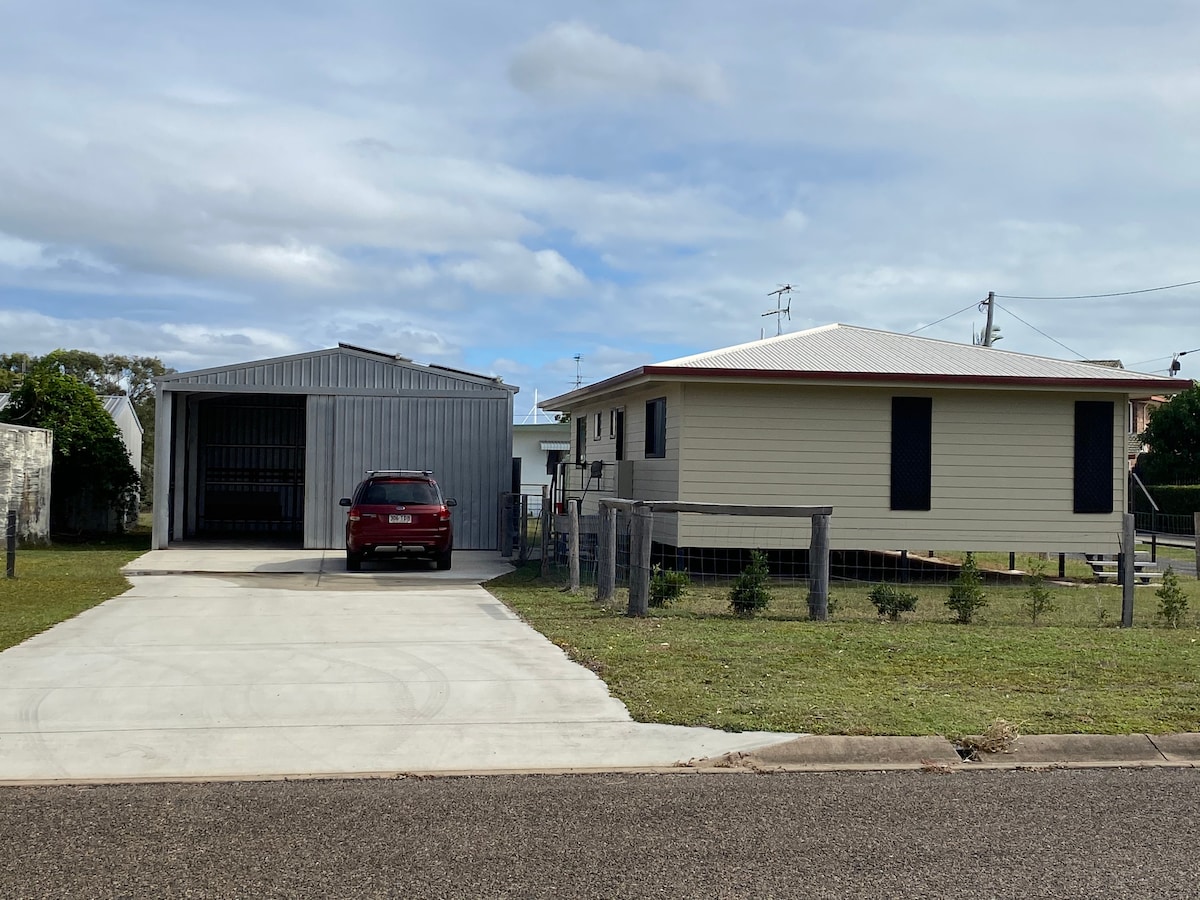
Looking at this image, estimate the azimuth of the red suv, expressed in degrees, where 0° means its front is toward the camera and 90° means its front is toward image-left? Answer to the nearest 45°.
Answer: approximately 180°

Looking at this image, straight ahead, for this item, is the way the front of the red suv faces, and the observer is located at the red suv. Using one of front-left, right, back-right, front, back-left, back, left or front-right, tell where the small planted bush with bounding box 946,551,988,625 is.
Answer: back-right

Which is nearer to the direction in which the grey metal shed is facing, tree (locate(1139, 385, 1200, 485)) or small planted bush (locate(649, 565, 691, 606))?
the small planted bush

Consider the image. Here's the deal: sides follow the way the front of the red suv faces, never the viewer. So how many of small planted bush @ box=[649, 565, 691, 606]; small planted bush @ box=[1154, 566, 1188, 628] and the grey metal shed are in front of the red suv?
1

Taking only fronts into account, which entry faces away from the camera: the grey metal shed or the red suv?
the red suv

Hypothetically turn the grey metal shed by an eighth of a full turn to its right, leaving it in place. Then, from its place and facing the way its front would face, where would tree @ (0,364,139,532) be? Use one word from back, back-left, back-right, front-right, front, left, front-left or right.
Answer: right

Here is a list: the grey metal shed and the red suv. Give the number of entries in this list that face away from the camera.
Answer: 1

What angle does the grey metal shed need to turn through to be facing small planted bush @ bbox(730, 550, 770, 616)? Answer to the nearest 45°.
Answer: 0° — it already faces it

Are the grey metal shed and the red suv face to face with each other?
yes

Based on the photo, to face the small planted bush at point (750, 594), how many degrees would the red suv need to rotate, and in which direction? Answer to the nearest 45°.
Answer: approximately 135° to its right

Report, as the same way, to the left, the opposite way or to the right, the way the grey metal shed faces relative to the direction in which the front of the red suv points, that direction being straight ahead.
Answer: the opposite way

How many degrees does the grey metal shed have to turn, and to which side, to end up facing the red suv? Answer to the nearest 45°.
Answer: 0° — it already faces it

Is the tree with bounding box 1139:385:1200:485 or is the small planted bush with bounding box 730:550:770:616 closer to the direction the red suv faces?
the tree

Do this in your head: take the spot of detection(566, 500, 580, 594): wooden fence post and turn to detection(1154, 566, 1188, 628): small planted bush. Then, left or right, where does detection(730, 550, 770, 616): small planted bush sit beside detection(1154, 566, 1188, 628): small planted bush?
right

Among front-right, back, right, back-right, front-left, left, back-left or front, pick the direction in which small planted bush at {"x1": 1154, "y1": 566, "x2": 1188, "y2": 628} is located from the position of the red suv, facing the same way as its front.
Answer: back-right
